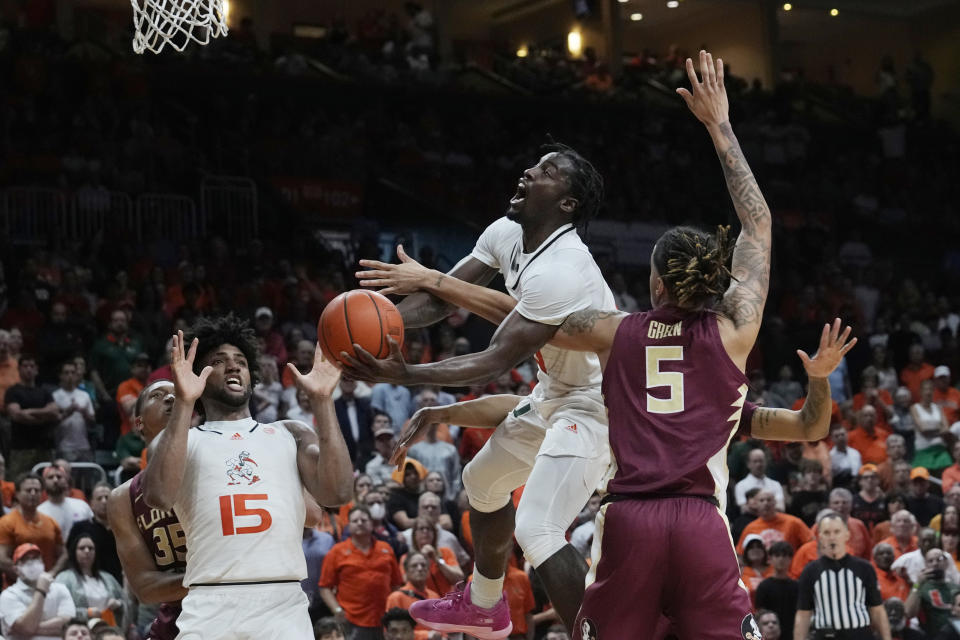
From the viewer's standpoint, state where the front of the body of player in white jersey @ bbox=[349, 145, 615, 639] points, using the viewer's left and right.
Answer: facing to the left of the viewer

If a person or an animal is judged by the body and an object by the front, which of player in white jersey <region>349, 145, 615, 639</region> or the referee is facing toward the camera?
the referee

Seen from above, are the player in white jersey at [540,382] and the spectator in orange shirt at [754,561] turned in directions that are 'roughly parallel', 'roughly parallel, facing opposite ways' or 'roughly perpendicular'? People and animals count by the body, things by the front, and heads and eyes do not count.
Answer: roughly perpendicular

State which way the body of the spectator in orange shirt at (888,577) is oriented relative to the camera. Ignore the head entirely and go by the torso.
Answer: toward the camera

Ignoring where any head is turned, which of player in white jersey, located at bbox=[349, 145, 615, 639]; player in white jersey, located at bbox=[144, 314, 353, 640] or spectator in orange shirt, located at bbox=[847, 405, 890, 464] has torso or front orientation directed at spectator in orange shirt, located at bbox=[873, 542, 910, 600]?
spectator in orange shirt, located at bbox=[847, 405, 890, 464]

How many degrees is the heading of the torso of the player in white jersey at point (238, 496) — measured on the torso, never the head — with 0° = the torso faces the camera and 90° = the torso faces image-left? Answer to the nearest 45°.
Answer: approximately 0°

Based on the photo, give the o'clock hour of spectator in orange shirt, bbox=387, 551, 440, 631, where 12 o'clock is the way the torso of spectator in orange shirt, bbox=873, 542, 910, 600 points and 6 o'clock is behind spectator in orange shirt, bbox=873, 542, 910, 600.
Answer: spectator in orange shirt, bbox=387, 551, 440, 631 is roughly at 2 o'clock from spectator in orange shirt, bbox=873, 542, 910, 600.

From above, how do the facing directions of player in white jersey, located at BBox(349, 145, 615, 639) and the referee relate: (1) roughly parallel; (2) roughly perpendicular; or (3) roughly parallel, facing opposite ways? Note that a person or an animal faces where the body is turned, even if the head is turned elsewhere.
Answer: roughly perpendicular

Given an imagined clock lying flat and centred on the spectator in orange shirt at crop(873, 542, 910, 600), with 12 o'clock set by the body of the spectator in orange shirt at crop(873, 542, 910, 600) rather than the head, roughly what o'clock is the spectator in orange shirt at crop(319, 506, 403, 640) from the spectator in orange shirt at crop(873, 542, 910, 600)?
the spectator in orange shirt at crop(319, 506, 403, 640) is roughly at 2 o'clock from the spectator in orange shirt at crop(873, 542, 910, 600).

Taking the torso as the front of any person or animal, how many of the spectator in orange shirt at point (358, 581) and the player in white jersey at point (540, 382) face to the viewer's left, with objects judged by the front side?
1

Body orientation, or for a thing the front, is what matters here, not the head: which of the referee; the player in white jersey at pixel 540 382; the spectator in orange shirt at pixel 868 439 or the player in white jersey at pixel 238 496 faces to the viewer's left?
the player in white jersey at pixel 540 382

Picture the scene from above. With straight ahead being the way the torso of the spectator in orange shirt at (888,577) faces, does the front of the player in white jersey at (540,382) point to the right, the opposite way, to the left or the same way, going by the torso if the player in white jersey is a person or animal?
to the right

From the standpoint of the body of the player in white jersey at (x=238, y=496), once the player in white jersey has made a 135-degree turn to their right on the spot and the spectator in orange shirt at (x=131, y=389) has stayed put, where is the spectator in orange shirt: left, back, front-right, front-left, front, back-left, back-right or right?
front-right

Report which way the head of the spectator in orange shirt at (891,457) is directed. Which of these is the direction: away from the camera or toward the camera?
toward the camera

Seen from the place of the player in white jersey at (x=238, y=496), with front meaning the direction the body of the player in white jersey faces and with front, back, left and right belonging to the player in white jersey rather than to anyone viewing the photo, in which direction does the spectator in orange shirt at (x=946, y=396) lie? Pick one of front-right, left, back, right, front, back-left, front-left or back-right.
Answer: back-left

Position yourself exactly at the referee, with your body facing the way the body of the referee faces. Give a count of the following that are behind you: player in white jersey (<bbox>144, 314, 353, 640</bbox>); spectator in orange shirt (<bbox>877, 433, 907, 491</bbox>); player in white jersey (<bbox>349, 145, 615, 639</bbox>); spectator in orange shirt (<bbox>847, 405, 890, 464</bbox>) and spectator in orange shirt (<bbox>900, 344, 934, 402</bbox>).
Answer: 3
